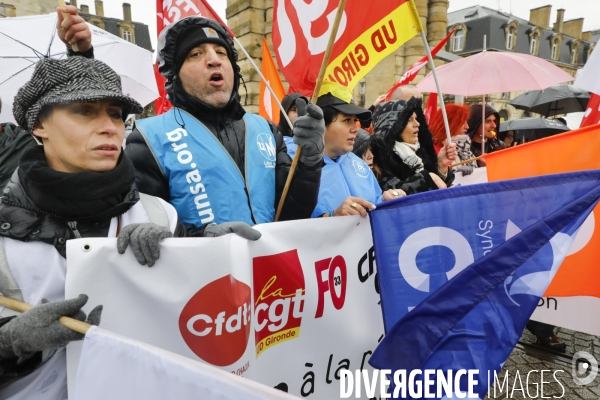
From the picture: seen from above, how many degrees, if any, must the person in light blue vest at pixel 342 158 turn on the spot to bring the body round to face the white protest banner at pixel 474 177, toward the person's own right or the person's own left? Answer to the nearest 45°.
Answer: approximately 90° to the person's own left

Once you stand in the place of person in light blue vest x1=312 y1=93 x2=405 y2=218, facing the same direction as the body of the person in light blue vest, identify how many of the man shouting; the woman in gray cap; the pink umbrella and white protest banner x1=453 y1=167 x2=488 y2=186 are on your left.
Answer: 2

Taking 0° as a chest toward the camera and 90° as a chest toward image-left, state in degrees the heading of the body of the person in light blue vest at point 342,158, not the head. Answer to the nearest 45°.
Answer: approximately 315°

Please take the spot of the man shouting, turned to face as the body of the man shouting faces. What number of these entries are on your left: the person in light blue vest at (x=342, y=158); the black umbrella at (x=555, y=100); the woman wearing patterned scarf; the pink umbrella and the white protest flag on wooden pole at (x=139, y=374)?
4

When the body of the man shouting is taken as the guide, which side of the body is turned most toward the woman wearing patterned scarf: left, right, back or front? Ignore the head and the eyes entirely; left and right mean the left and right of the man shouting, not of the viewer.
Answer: left

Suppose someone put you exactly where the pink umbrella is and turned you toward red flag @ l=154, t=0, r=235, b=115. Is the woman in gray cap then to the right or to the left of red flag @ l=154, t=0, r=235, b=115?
left

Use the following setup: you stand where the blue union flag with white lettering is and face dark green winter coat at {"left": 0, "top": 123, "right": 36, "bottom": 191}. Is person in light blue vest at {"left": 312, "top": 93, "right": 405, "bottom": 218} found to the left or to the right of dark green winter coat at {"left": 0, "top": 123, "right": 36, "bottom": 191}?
right

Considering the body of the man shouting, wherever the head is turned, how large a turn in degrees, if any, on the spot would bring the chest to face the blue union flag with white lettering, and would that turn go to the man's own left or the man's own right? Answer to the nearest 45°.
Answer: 0° — they already face it

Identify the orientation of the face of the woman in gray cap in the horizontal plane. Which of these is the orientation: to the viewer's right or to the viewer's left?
to the viewer's right

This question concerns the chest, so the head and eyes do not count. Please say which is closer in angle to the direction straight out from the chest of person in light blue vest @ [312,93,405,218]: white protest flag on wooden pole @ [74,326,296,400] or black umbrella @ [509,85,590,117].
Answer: the white protest flag on wooden pole

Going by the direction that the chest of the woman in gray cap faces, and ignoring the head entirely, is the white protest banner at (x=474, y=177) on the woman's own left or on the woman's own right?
on the woman's own left
